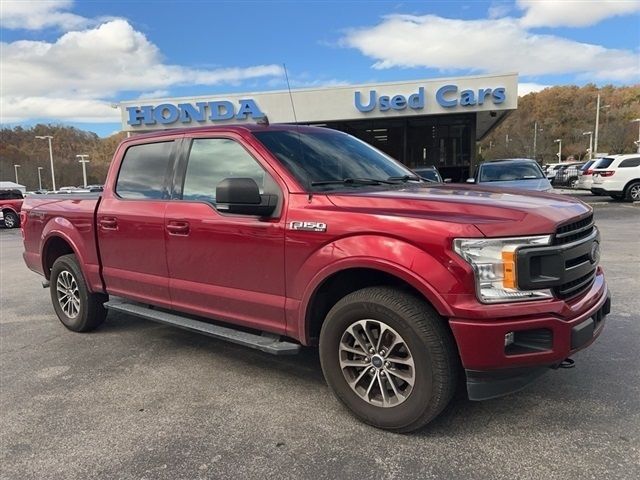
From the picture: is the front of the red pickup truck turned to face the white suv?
no

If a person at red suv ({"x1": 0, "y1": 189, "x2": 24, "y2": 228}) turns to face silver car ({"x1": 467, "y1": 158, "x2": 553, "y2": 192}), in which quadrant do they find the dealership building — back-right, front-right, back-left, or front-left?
front-left

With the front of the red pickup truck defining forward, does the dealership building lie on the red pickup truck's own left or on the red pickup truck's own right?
on the red pickup truck's own left

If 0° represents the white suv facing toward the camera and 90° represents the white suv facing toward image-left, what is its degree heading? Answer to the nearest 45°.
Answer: approximately 225°

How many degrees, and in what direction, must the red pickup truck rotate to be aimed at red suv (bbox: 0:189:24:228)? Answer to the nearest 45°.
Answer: approximately 180°

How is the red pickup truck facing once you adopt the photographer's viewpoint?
facing the viewer and to the right of the viewer

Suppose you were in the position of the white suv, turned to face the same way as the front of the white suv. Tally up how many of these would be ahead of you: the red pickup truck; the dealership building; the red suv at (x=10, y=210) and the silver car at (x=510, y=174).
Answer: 0

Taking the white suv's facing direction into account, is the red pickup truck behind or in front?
behind

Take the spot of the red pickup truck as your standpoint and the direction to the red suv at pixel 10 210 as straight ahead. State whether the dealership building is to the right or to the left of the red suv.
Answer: right

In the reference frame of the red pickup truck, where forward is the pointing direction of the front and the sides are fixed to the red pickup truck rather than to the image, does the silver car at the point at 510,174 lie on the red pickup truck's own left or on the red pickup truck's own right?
on the red pickup truck's own left

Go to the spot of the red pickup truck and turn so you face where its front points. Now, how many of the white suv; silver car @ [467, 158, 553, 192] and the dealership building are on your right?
0

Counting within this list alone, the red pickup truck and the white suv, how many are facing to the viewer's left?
0

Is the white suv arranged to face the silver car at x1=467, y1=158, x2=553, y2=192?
no

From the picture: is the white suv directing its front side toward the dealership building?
no
